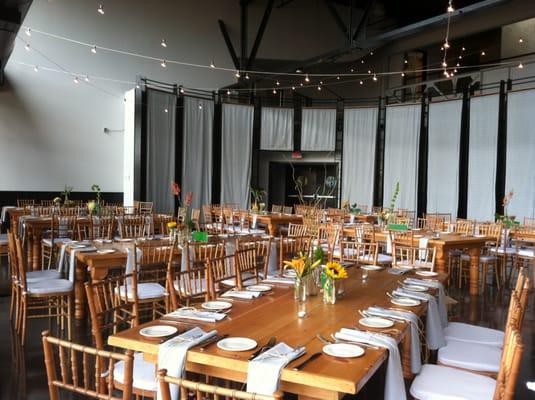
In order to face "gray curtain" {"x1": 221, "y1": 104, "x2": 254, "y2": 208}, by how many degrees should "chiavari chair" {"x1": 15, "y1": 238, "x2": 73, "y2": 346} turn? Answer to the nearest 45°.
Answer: approximately 45° to its left

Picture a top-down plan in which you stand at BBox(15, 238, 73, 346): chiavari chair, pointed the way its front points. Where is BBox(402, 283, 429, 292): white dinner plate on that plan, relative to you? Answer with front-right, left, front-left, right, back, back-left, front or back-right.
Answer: front-right

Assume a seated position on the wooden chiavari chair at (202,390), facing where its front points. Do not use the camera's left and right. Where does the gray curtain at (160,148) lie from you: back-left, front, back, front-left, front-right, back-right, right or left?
front-left

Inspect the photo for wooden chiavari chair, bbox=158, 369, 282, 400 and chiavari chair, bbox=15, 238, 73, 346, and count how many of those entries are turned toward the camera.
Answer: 0

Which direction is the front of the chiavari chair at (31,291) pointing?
to the viewer's right

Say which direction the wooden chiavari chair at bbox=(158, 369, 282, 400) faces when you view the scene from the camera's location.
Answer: facing away from the viewer and to the right of the viewer
